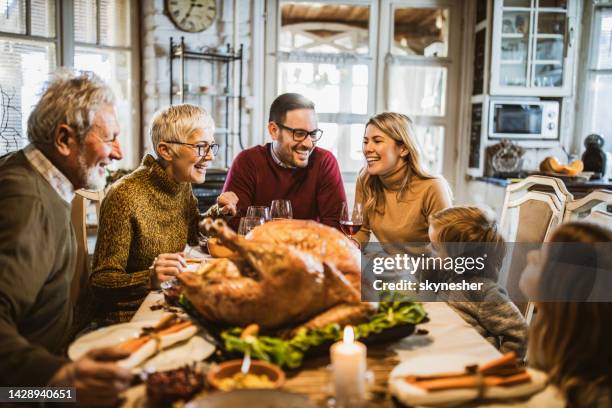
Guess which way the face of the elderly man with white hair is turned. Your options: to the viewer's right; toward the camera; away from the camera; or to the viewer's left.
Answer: to the viewer's right

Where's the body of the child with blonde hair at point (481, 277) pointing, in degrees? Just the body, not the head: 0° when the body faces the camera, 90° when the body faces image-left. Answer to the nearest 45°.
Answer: approximately 90°

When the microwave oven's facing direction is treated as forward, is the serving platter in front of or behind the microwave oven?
in front

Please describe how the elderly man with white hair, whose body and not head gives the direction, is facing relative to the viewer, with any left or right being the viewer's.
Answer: facing to the right of the viewer

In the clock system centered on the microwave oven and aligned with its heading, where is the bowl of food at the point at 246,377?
The bowl of food is roughly at 12 o'clock from the microwave oven.

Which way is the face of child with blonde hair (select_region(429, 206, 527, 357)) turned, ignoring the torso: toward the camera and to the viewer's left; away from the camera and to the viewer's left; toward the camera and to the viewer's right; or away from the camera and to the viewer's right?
away from the camera and to the viewer's left

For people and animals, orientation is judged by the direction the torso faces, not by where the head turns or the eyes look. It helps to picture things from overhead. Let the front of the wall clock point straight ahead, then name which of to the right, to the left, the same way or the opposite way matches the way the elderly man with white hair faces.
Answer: to the left

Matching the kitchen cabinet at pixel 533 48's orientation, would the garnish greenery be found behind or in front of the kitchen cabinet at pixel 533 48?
in front
